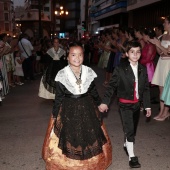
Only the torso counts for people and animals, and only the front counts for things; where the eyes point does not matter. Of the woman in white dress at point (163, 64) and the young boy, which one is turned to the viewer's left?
the woman in white dress

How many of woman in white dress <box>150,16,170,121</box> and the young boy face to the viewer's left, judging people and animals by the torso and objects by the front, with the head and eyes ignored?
1

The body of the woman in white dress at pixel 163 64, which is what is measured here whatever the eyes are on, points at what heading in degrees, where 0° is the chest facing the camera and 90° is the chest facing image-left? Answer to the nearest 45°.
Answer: approximately 90°

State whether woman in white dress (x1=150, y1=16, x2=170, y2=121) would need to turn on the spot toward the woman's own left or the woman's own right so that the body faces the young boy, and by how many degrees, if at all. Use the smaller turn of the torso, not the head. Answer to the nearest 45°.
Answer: approximately 90° to the woman's own left

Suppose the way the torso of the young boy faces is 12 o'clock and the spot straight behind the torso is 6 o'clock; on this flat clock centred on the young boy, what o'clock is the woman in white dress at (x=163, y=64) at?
The woman in white dress is roughly at 8 o'clock from the young boy.
